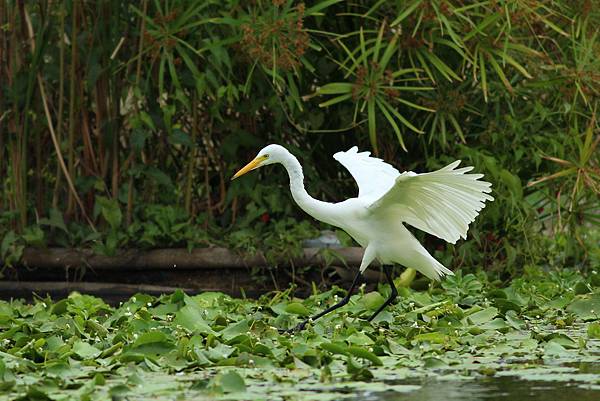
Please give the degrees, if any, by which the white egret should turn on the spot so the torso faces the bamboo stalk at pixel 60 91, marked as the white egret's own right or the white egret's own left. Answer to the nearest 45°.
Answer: approximately 45° to the white egret's own right

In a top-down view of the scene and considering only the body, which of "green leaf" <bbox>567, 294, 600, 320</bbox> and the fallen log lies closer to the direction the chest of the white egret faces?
the fallen log

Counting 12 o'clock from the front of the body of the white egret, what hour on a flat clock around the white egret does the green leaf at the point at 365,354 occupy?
The green leaf is roughly at 9 o'clock from the white egret.

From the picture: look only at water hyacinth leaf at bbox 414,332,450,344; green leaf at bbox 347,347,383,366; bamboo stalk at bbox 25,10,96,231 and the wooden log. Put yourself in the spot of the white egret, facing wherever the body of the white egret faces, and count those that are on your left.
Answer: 2

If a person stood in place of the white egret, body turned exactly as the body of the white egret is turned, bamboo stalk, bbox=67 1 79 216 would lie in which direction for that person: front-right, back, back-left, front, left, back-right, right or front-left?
front-right

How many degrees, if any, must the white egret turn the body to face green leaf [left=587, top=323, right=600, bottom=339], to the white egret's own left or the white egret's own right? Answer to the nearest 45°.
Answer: approximately 135° to the white egret's own left

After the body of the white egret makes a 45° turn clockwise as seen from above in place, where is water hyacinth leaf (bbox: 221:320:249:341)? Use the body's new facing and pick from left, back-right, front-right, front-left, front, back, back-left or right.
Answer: left

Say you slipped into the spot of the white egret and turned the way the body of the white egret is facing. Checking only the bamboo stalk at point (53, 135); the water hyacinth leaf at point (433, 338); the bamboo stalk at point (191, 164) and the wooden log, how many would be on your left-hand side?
1

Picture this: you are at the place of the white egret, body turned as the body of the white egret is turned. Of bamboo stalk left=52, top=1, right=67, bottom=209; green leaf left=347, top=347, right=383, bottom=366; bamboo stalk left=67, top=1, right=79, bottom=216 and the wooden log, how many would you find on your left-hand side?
1

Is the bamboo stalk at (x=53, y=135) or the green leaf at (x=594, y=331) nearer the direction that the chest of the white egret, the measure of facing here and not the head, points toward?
the bamboo stalk

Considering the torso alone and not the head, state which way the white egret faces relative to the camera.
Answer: to the viewer's left

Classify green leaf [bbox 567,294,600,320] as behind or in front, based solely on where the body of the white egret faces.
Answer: behind

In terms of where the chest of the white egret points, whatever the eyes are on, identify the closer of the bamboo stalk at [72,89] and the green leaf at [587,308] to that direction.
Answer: the bamboo stalk

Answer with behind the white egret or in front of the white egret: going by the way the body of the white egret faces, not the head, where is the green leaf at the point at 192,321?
in front

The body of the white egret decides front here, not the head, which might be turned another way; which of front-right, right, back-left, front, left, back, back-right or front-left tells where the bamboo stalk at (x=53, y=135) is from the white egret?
front-right
